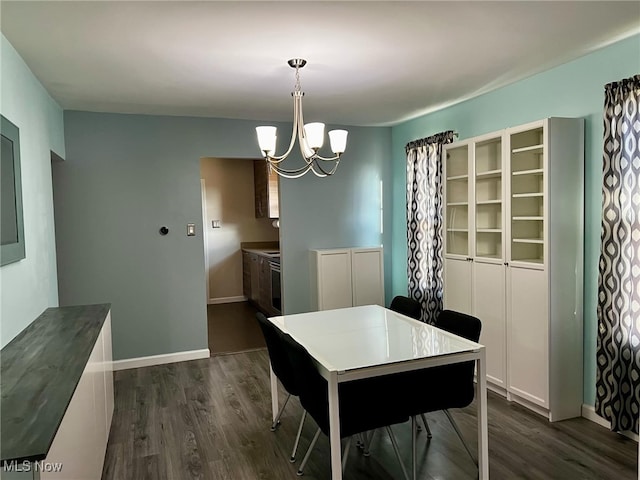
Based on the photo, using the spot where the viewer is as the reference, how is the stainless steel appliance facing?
facing to the left of the viewer

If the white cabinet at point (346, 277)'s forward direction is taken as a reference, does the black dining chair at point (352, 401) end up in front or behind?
in front

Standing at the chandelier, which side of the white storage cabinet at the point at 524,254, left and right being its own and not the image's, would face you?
front

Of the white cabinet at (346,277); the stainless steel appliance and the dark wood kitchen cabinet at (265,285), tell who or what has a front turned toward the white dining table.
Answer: the white cabinet

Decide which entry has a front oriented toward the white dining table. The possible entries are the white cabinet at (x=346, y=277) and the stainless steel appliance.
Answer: the white cabinet

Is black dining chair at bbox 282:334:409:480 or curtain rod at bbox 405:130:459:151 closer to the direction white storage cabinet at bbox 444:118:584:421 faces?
the black dining chair

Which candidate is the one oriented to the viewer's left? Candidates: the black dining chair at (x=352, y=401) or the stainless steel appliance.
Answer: the stainless steel appliance

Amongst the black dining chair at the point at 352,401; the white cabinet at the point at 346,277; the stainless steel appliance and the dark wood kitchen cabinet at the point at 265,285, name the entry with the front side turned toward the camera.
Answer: the white cabinet

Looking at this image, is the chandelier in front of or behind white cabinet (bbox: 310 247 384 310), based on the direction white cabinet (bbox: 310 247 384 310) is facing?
in front

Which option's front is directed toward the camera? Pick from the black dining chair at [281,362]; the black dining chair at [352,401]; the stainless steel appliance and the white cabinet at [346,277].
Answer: the white cabinet

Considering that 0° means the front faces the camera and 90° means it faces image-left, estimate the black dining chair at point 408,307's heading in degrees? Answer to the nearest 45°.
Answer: approximately 45°

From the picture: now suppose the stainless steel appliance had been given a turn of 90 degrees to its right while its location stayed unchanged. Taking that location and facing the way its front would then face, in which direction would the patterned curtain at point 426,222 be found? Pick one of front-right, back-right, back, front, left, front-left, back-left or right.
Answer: back-right

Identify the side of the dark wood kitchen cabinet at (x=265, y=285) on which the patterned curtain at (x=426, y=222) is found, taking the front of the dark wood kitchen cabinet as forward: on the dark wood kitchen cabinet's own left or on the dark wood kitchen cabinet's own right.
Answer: on the dark wood kitchen cabinet's own left

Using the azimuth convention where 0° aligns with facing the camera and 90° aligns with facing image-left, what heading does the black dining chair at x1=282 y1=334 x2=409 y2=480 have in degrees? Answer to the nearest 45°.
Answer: approximately 225°

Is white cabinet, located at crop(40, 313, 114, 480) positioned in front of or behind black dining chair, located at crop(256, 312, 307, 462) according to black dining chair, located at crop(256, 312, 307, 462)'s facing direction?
behind
